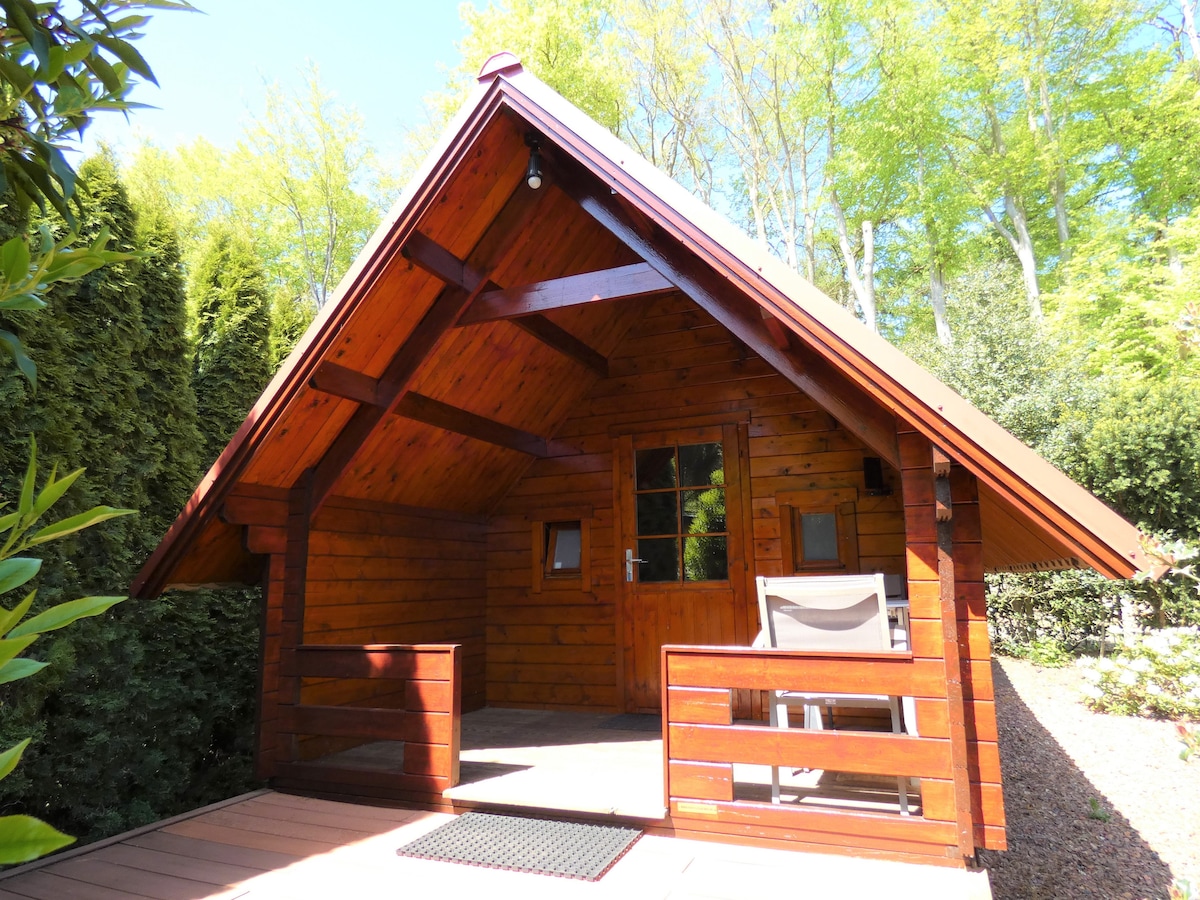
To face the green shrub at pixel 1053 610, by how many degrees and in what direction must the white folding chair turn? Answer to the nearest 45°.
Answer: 0° — it already faces it

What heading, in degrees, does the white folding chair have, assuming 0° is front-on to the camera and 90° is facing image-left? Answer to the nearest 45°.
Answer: approximately 180°

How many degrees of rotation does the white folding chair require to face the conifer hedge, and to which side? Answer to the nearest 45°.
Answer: approximately 90° to its left

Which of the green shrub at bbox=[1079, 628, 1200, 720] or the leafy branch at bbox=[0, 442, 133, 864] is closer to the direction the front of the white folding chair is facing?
the green shrub

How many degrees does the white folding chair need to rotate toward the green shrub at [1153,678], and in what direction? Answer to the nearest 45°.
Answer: approximately 45° to its right

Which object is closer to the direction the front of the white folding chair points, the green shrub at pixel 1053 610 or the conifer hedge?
the green shrub

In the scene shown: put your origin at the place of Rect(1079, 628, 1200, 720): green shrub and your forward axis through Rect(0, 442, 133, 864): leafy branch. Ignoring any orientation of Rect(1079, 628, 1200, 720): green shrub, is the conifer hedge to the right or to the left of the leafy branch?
right

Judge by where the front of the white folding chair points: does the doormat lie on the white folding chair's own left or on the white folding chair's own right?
on the white folding chair's own left

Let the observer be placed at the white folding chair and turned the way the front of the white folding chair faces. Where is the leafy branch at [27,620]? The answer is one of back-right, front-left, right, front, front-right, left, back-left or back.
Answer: back
